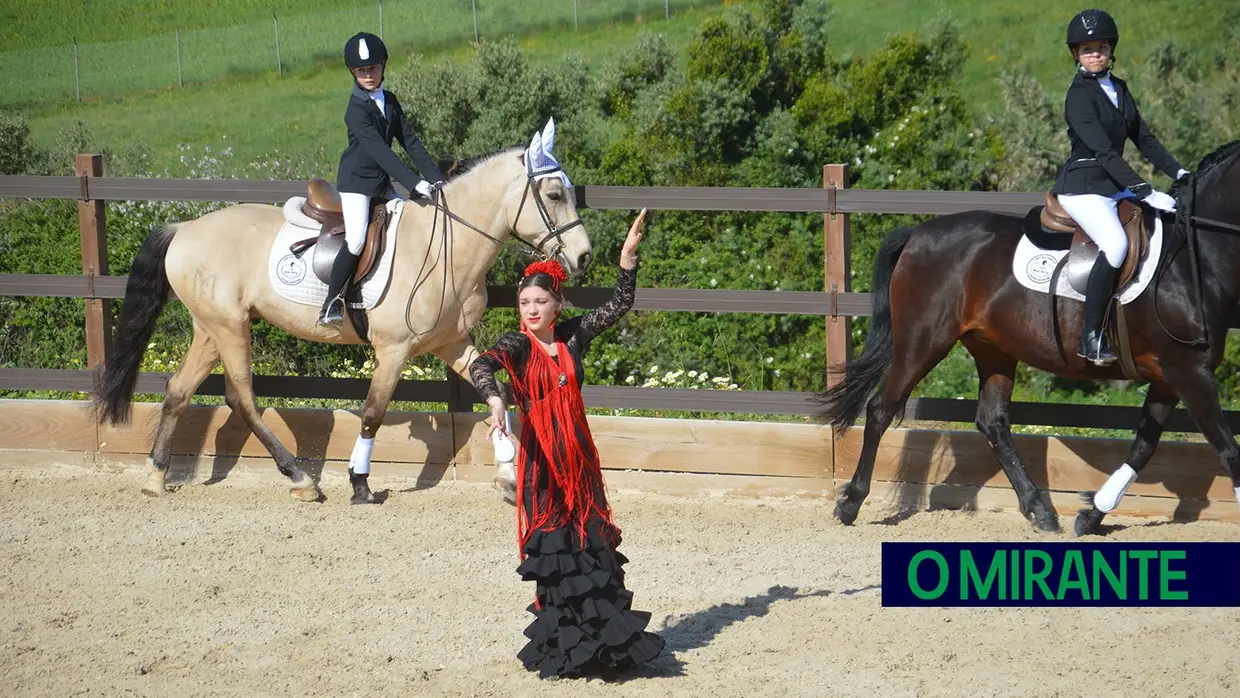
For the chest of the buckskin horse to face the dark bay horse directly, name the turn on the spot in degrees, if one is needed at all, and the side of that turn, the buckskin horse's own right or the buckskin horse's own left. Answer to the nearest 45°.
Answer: approximately 45° to the buckskin horse's own right

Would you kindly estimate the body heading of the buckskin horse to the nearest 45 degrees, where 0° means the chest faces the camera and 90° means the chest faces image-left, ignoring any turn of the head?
approximately 270°

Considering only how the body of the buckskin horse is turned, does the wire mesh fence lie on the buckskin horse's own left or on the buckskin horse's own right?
on the buckskin horse's own left

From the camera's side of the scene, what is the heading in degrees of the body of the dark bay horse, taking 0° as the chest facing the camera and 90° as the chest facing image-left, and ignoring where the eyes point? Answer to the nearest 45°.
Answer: approximately 270°

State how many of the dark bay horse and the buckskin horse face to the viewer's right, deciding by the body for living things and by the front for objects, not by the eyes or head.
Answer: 2

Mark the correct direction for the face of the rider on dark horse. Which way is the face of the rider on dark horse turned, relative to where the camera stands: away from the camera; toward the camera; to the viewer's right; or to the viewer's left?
toward the camera

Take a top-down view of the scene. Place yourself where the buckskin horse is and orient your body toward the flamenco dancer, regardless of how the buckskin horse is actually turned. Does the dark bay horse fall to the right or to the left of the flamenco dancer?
left

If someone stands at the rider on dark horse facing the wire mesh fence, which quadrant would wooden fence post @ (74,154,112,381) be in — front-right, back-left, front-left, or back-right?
front-left

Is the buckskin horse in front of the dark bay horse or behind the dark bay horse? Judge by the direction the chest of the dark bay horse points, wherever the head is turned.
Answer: behind

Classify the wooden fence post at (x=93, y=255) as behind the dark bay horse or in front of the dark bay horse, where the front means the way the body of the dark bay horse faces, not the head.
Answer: behind

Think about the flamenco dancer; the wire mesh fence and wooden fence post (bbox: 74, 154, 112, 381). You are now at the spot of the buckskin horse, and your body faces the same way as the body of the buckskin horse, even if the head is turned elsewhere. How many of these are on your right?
1

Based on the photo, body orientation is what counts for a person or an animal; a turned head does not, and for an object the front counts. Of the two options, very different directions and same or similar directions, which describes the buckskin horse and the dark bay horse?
same or similar directions
